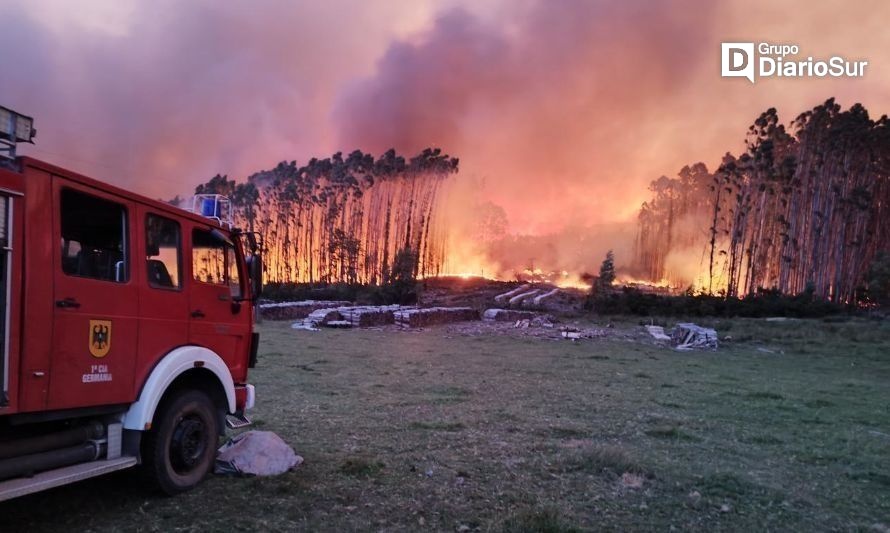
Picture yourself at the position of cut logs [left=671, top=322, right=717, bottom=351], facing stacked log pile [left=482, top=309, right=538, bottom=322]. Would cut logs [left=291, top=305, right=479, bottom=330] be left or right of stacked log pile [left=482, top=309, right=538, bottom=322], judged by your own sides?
left

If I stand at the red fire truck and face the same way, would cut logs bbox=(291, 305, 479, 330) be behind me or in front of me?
in front

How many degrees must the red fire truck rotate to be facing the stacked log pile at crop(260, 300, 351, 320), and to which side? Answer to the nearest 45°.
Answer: approximately 45° to its left

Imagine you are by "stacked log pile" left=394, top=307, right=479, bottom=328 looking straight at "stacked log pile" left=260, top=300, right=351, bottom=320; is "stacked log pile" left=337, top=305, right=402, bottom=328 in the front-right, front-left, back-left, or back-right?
front-left

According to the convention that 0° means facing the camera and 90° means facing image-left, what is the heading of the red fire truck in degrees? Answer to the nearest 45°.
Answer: approximately 225°

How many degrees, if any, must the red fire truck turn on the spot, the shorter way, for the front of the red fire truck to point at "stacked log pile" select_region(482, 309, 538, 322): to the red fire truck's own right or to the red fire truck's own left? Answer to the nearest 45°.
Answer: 0° — it already faces it

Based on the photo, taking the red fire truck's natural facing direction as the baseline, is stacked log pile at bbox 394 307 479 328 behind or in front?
in front
